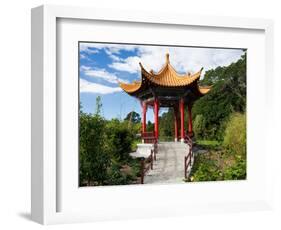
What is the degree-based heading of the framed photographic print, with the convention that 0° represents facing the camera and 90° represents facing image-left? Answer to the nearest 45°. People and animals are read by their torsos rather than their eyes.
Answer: approximately 315°
